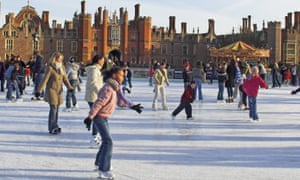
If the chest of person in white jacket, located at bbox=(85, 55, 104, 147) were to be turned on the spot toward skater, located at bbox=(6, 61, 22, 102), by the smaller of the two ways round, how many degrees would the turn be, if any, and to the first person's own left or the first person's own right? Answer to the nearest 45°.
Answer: approximately 90° to the first person's own left

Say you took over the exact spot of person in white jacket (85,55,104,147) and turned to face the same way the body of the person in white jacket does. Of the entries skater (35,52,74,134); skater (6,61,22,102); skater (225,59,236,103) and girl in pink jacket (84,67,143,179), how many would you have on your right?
1

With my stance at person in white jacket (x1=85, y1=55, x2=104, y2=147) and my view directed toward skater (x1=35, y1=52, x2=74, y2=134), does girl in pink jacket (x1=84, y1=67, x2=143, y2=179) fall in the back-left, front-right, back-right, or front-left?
back-left

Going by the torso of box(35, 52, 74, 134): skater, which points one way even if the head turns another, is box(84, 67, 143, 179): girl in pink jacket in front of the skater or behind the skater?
in front
